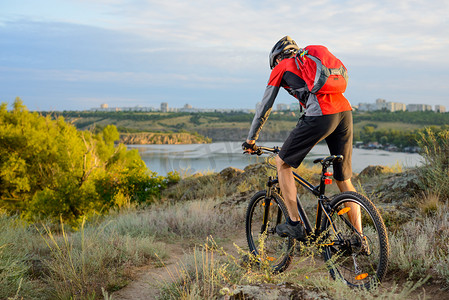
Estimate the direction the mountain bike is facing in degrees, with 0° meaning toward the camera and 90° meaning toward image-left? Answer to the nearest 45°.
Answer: approximately 135°

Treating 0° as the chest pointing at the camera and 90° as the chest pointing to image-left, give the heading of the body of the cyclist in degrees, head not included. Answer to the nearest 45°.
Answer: approximately 135°
